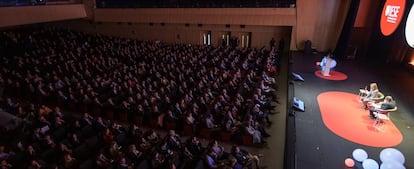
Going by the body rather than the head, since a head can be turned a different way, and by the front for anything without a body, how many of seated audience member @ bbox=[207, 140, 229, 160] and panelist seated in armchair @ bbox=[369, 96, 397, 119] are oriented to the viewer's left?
1

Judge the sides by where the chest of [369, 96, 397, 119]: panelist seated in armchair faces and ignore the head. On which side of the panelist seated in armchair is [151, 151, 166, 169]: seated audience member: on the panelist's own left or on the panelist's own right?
on the panelist's own left

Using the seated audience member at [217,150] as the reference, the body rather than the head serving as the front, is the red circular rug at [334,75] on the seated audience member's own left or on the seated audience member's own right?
on the seated audience member's own left

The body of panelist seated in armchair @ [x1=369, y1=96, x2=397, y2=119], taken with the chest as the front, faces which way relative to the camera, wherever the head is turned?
to the viewer's left

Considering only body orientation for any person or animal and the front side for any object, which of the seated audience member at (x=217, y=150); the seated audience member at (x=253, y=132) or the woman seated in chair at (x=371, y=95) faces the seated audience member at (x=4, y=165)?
the woman seated in chair

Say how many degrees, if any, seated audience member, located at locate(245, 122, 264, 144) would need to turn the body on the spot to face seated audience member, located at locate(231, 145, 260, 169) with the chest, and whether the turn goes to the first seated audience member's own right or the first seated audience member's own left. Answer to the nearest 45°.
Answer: approximately 45° to the first seated audience member's own right

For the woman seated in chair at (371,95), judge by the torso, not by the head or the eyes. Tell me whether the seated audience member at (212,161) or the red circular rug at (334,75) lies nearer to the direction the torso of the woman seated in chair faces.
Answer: the seated audience member

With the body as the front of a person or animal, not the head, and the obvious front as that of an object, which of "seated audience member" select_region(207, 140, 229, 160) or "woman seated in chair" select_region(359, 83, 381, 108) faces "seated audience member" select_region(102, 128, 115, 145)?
the woman seated in chair

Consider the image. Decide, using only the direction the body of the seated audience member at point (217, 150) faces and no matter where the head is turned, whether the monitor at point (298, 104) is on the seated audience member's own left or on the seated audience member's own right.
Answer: on the seated audience member's own left
